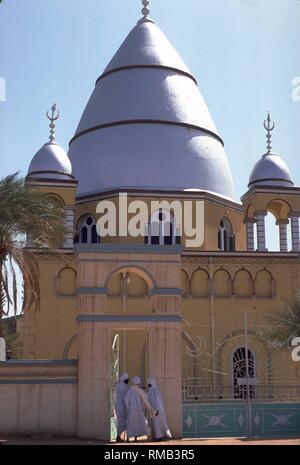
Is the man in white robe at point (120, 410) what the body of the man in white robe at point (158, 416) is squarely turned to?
yes

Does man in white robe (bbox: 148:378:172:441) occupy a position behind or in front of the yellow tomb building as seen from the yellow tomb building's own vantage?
in front

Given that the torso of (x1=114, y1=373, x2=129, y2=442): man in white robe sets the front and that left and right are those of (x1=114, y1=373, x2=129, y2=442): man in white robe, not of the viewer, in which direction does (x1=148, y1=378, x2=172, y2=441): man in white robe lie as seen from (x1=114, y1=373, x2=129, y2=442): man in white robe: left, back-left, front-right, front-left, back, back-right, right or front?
front

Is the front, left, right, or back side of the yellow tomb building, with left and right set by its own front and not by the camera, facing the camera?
front

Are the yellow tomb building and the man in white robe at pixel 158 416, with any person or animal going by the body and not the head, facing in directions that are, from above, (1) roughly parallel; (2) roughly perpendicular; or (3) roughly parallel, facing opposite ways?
roughly perpendicular

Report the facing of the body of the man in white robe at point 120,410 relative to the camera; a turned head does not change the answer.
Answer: to the viewer's right

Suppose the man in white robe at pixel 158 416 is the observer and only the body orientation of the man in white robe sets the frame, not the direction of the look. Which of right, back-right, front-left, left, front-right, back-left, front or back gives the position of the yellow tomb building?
right

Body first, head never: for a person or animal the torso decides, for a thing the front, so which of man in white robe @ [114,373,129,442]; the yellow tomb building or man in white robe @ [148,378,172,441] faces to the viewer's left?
man in white robe @ [148,378,172,441]

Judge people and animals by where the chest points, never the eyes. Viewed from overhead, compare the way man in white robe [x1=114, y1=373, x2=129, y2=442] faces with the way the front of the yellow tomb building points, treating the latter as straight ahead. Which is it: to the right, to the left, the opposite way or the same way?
to the left

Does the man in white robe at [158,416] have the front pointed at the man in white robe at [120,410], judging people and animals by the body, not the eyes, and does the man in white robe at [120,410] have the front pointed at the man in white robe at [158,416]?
yes

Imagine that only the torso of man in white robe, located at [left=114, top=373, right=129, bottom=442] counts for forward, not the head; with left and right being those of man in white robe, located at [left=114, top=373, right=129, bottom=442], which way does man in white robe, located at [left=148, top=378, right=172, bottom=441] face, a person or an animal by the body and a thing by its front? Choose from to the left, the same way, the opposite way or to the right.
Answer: the opposite way

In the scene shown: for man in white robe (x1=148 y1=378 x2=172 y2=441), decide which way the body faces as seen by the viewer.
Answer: to the viewer's left
